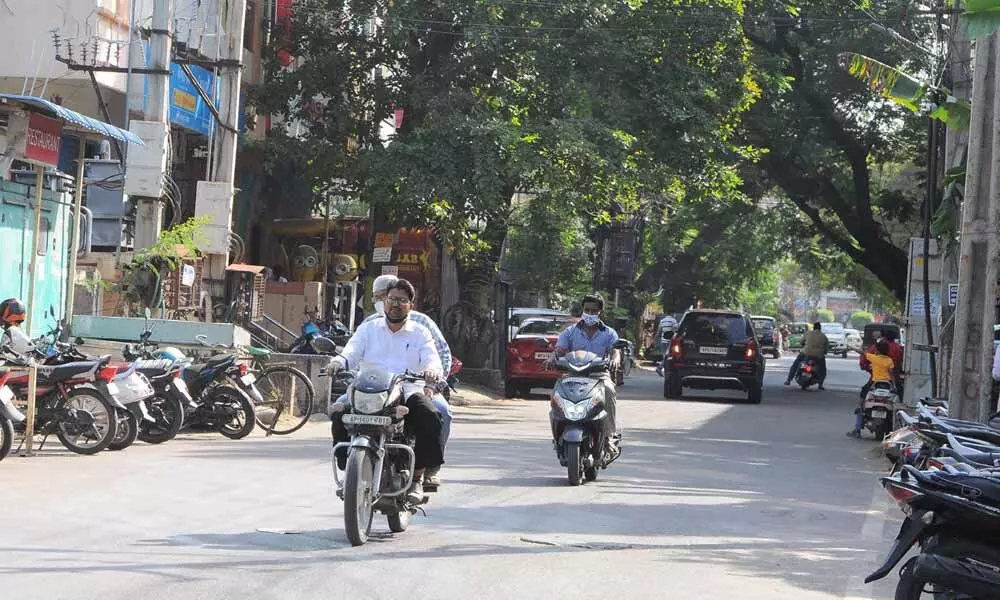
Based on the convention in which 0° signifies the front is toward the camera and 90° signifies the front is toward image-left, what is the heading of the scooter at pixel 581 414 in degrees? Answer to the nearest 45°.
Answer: approximately 0°

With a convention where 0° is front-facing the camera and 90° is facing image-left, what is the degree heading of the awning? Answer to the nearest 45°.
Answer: approximately 315°

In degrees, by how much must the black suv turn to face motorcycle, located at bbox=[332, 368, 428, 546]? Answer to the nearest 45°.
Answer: approximately 180°

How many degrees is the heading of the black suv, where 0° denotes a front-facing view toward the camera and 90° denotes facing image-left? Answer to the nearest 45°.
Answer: approximately 180°

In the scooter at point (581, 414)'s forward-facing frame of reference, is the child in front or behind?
behind

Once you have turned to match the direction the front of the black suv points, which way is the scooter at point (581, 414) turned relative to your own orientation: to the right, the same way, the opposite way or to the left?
the opposite way

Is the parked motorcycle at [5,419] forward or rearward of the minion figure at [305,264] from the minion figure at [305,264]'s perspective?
forward

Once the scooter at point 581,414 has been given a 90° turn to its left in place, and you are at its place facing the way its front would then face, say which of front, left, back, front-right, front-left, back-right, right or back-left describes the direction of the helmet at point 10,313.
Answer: back

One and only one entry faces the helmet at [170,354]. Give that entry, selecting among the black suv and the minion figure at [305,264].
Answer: the minion figure

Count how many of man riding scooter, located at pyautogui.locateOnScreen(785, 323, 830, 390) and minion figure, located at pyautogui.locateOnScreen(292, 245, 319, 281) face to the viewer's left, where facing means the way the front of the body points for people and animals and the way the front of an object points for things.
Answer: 0

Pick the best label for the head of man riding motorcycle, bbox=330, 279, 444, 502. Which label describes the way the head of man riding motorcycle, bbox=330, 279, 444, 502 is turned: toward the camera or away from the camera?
toward the camera

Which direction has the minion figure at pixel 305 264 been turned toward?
toward the camera

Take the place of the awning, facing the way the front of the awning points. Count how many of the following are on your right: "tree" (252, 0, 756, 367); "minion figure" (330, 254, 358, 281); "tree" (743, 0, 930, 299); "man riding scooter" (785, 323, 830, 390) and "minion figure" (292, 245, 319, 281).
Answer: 0

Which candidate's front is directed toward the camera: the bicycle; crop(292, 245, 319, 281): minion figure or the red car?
the minion figure
